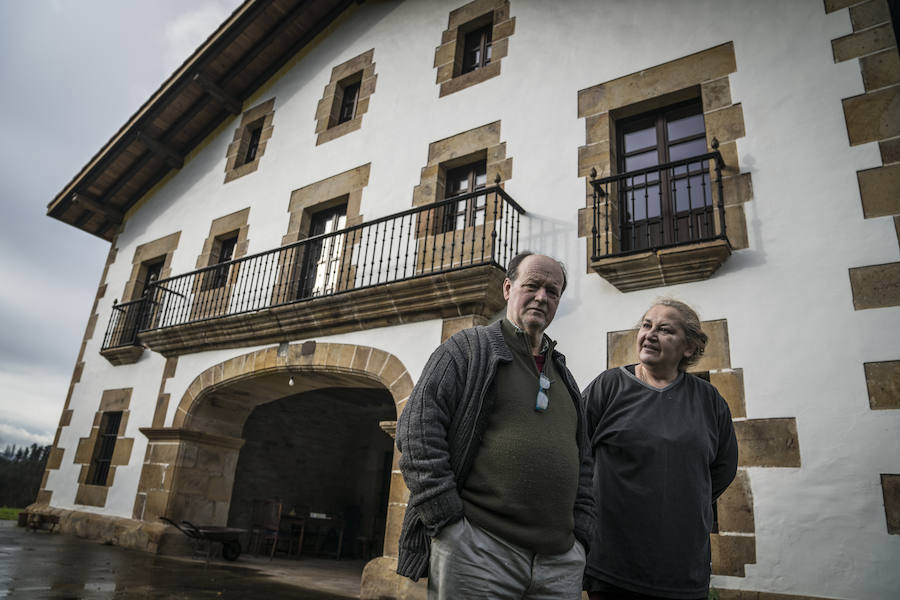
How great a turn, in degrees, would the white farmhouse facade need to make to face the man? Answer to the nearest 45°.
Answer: approximately 45° to its left

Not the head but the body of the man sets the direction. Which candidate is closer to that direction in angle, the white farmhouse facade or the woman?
the woman

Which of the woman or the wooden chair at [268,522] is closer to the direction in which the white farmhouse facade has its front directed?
the woman

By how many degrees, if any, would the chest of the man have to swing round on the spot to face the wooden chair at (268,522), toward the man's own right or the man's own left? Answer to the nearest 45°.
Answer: approximately 180°

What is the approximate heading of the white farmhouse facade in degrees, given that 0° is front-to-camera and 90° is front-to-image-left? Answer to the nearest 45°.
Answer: approximately 45°

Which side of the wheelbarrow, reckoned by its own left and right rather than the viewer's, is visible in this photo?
right

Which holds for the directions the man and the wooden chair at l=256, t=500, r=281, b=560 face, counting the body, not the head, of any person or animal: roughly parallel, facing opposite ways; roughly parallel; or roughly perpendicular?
roughly perpendicular
